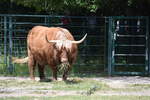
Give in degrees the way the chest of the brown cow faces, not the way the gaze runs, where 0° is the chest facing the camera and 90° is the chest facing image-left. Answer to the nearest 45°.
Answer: approximately 315°

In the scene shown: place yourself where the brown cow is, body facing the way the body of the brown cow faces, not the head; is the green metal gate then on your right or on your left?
on your left
